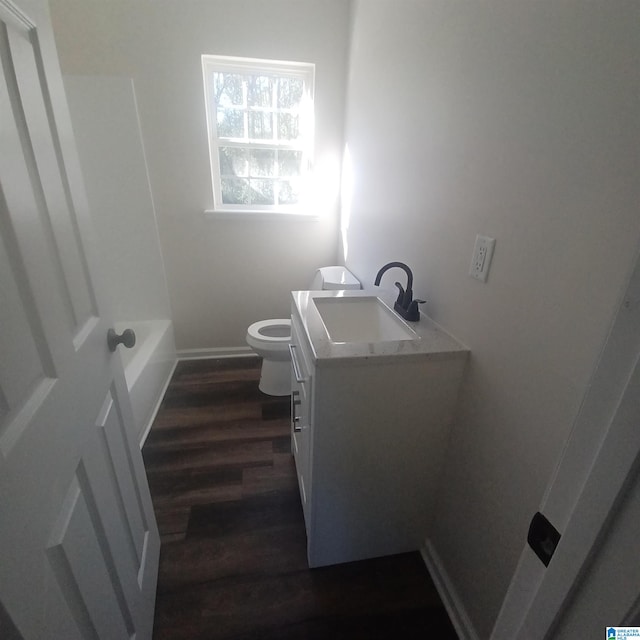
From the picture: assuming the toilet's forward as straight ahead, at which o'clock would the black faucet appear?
The black faucet is roughly at 8 o'clock from the toilet.

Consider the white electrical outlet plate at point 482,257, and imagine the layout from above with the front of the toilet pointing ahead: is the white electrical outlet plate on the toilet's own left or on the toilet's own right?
on the toilet's own left

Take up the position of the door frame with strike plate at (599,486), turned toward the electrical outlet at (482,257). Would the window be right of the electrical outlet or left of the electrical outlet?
left

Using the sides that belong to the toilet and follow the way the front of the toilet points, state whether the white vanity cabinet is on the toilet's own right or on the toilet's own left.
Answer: on the toilet's own left

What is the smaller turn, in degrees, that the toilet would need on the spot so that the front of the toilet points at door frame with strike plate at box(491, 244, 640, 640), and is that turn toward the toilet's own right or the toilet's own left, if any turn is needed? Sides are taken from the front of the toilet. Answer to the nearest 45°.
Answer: approximately 90° to the toilet's own left
